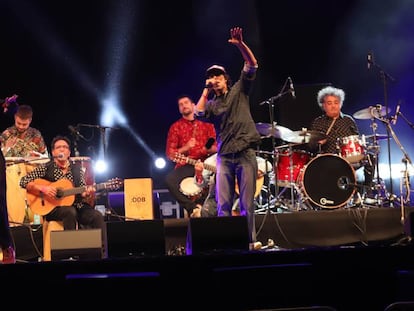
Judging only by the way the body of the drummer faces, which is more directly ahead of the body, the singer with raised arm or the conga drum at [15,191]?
the singer with raised arm

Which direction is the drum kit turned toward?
toward the camera

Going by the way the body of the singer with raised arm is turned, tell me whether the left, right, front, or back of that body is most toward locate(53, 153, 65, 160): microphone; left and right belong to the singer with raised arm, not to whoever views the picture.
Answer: right

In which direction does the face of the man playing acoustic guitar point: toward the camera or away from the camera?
toward the camera

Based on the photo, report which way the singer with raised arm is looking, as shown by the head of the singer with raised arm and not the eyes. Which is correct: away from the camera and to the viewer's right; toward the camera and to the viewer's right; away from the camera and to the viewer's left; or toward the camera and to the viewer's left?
toward the camera and to the viewer's left

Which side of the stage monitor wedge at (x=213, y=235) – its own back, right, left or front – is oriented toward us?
back

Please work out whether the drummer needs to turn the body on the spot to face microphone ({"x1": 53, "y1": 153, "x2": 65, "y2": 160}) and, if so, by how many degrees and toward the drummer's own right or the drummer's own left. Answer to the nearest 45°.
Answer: approximately 45° to the drummer's own right

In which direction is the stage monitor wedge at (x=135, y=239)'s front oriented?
away from the camera

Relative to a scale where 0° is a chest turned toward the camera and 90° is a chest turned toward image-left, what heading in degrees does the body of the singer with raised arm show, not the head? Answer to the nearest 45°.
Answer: approximately 45°

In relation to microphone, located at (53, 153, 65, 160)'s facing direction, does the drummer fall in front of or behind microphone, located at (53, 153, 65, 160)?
in front

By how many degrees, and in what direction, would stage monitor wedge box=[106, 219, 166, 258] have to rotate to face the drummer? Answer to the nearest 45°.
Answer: approximately 45° to its right

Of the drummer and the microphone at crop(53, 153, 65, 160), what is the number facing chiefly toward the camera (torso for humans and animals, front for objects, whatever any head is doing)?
1
